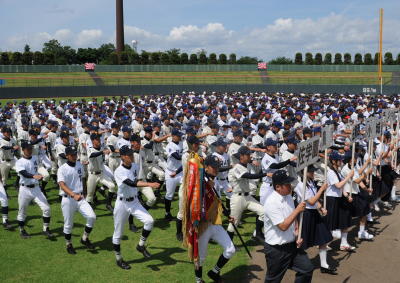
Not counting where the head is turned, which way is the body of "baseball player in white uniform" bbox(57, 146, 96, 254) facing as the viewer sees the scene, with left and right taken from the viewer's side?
facing the viewer and to the right of the viewer

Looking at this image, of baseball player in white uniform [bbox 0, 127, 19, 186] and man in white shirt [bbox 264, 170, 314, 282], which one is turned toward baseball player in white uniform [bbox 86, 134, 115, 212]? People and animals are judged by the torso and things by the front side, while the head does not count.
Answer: baseball player in white uniform [bbox 0, 127, 19, 186]

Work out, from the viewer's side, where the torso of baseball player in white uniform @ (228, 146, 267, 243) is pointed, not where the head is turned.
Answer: to the viewer's right

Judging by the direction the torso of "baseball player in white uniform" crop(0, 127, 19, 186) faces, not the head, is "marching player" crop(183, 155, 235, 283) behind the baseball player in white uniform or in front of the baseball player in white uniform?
in front
